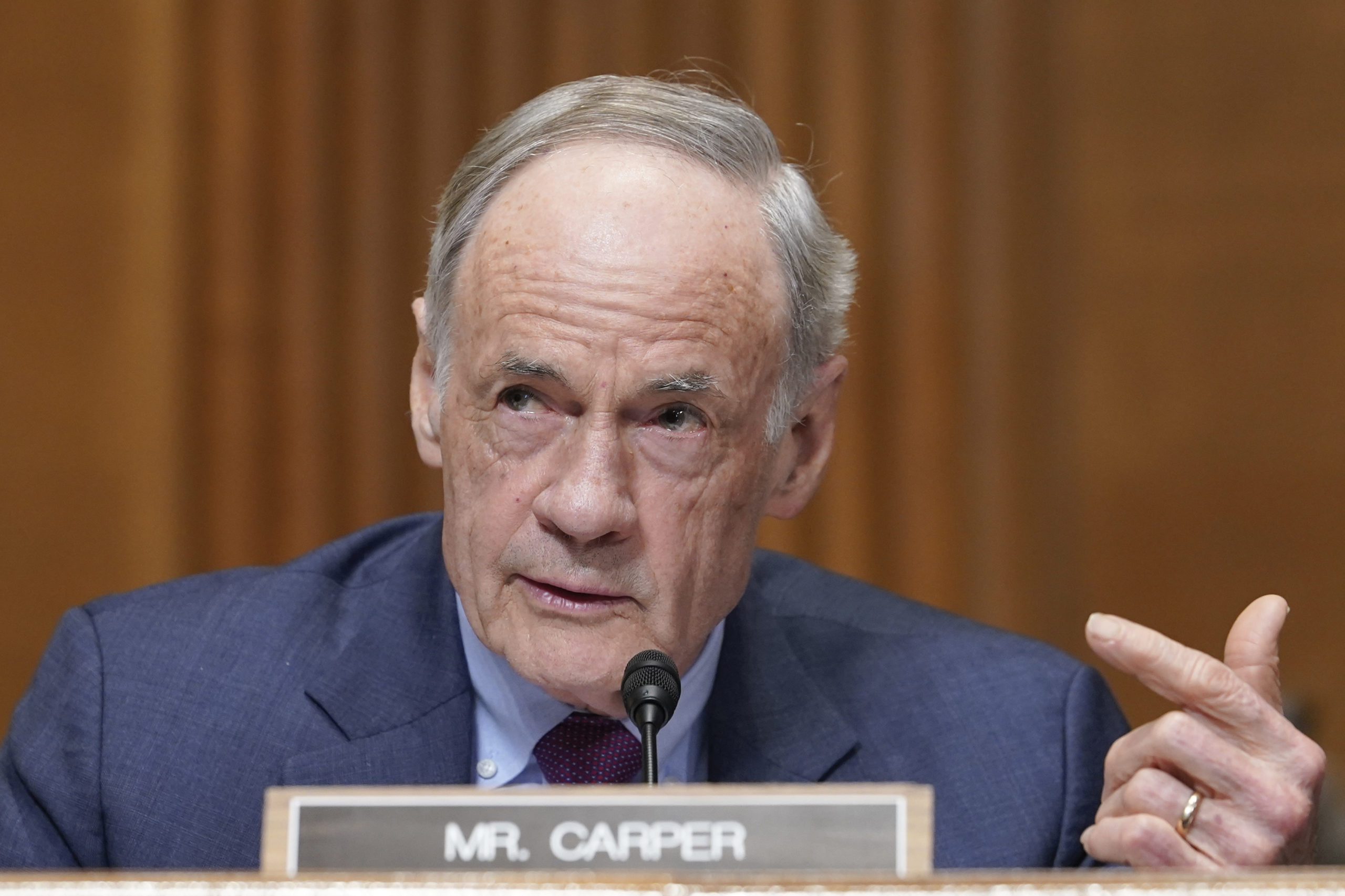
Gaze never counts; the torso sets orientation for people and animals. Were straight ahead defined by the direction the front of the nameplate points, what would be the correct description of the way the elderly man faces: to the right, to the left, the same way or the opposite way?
the same way

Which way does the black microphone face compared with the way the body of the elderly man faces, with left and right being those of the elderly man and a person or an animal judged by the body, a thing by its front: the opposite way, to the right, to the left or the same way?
the opposite way

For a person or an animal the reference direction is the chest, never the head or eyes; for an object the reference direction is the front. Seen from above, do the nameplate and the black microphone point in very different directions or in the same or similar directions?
very different directions

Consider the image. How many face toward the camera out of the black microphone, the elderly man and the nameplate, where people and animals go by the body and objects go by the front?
2

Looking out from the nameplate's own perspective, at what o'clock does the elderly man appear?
The elderly man is roughly at 6 o'clock from the nameplate.

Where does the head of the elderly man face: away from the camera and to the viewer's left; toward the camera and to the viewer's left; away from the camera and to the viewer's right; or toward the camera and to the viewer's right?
toward the camera and to the viewer's left

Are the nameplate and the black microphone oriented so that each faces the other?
no

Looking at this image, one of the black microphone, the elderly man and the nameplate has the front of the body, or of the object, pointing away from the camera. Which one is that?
the black microphone

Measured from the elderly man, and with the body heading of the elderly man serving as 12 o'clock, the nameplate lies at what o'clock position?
The nameplate is roughly at 12 o'clock from the elderly man.

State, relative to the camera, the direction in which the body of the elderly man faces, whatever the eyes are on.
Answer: toward the camera

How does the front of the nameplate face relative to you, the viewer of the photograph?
facing the viewer

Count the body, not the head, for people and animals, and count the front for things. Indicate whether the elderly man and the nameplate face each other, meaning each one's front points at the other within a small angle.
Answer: no

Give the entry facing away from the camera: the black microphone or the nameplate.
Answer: the black microphone

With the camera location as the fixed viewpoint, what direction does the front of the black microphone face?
facing away from the viewer
